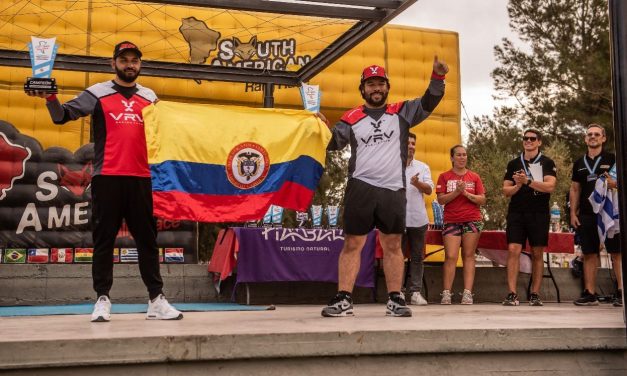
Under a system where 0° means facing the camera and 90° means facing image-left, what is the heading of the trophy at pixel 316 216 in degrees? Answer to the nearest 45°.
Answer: approximately 0°

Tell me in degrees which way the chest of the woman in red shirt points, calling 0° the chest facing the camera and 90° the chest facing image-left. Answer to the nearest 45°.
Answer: approximately 0°
